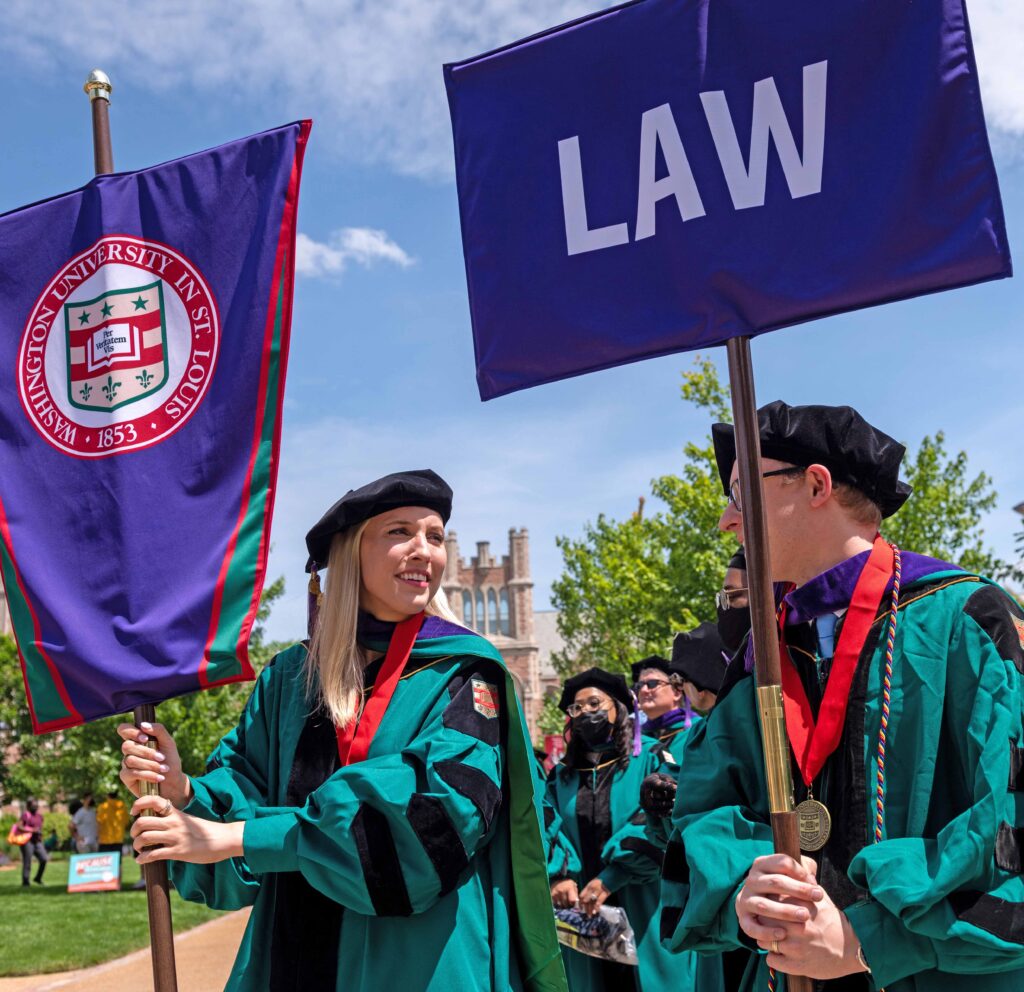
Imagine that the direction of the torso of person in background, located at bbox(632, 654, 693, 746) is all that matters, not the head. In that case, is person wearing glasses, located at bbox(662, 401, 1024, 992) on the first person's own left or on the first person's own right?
on the first person's own left

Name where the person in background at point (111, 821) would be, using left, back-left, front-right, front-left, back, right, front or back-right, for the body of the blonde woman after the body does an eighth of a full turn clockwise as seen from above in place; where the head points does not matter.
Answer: right

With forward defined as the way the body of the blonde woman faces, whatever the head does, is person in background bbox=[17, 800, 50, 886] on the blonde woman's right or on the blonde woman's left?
on the blonde woman's right

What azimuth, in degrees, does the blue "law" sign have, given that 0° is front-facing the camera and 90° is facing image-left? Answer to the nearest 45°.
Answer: approximately 0°

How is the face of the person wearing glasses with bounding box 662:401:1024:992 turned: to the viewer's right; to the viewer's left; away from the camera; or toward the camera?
to the viewer's left

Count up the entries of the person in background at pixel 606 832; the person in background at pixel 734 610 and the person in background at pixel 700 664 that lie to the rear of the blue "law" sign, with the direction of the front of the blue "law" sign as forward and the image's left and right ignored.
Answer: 3

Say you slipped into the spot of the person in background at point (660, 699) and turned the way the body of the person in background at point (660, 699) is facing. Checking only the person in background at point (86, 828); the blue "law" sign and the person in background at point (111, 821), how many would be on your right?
2

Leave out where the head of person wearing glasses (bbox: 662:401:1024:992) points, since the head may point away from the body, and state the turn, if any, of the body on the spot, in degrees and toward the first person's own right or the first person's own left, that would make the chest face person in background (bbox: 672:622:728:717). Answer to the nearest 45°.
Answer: approximately 135° to the first person's own right

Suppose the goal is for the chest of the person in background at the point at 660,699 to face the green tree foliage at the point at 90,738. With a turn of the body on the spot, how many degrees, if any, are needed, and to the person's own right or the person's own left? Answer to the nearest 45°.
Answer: approximately 90° to the person's own right

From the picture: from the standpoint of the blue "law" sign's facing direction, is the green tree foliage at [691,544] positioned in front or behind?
behind

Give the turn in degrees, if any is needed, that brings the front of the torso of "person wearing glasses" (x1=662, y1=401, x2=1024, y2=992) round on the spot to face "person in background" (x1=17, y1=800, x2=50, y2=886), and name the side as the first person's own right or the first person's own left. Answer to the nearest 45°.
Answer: approximately 90° to the first person's own right

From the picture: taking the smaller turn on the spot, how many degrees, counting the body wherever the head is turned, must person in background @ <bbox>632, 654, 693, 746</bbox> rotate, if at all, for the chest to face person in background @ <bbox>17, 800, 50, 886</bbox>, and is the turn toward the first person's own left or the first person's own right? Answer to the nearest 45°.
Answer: approximately 90° to the first person's own right
